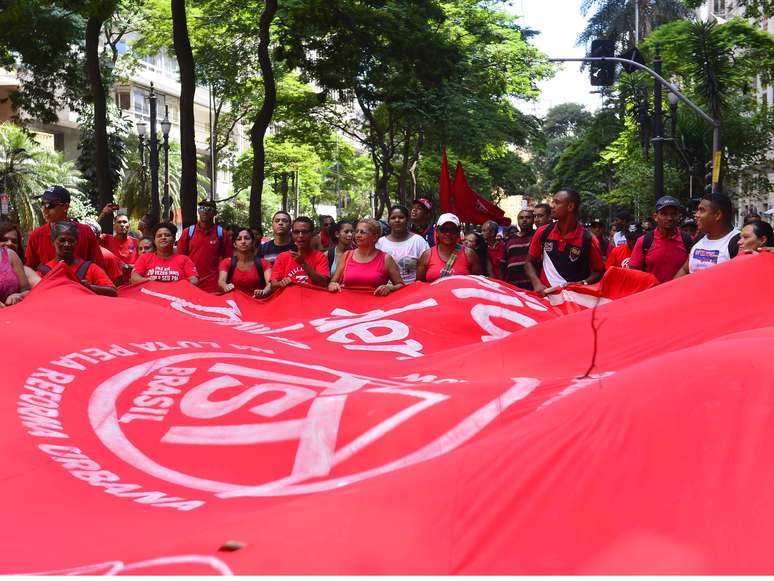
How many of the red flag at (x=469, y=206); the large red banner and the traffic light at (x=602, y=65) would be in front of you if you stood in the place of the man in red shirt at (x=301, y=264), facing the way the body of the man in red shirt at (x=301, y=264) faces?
1

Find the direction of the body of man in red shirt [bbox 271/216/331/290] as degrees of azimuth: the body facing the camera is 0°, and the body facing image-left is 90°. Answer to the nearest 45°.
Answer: approximately 0°

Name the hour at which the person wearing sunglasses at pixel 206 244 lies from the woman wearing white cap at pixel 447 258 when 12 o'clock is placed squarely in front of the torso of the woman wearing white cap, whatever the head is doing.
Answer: The person wearing sunglasses is roughly at 4 o'clock from the woman wearing white cap.

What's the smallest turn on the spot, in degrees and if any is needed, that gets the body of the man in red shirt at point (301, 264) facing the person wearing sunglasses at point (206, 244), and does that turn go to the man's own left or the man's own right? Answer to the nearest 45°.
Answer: approximately 135° to the man's own right

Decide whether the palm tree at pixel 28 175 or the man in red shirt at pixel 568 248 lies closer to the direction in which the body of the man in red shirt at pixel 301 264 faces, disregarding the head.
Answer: the man in red shirt

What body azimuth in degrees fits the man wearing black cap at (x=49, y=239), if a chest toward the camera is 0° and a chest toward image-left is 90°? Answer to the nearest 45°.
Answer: approximately 0°

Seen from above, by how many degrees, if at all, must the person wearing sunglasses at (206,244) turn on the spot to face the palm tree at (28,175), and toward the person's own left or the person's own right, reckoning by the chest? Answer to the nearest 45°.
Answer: approximately 180°

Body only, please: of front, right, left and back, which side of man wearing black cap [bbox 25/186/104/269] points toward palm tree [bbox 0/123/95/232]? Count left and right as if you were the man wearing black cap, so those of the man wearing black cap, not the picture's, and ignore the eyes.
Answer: back

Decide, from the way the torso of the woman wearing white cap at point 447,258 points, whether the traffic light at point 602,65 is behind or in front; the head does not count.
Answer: behind

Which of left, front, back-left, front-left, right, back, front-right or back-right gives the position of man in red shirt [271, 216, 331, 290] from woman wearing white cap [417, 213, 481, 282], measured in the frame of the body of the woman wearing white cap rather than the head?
right

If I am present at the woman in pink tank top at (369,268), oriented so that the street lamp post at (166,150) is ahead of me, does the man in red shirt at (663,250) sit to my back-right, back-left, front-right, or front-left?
back-right

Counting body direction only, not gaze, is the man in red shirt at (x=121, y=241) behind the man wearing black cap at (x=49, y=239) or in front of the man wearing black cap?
behind
